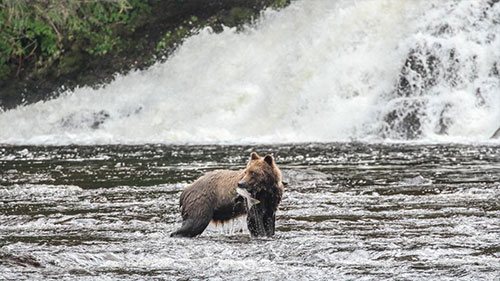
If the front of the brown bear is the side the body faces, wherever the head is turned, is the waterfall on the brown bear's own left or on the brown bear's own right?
on the brown bear's own left

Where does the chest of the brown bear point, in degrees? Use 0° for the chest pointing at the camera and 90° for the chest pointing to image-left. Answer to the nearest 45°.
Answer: approximately 270°
